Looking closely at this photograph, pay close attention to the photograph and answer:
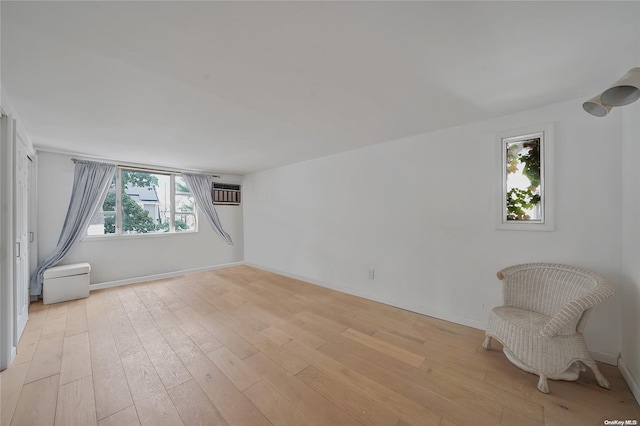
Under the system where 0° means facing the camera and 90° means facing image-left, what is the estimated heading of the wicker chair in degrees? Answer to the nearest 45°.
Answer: approximately 45°

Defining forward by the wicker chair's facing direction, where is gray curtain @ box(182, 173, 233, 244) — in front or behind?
in front

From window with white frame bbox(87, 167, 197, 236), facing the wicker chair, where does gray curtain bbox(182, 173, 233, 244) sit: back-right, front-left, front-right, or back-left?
front-left

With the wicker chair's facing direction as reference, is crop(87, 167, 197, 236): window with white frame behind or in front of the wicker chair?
in front

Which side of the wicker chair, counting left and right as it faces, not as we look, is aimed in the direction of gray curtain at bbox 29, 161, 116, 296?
front
